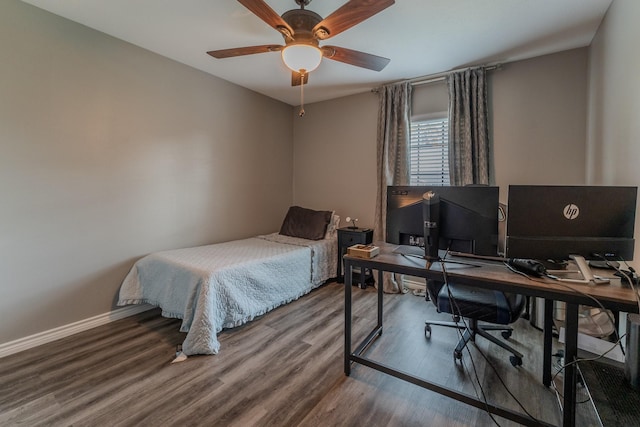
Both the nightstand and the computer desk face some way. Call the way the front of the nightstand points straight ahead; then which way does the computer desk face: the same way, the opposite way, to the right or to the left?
the opposite way

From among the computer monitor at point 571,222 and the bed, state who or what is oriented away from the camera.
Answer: the computer monitor

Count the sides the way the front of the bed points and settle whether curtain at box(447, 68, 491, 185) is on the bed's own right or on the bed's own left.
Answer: on the bed's own left

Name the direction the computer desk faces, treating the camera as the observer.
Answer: facing away from the viewer and to the right of the viewer

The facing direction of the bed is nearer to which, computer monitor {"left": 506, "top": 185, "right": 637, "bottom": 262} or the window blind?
the computer monitor

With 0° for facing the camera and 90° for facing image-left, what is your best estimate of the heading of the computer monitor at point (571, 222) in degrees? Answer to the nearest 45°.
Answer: approximately 180°

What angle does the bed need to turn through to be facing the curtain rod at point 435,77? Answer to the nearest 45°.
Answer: approximately 135° to its left

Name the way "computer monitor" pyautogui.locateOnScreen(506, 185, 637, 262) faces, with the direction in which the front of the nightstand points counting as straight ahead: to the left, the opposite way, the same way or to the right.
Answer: the opposite way
